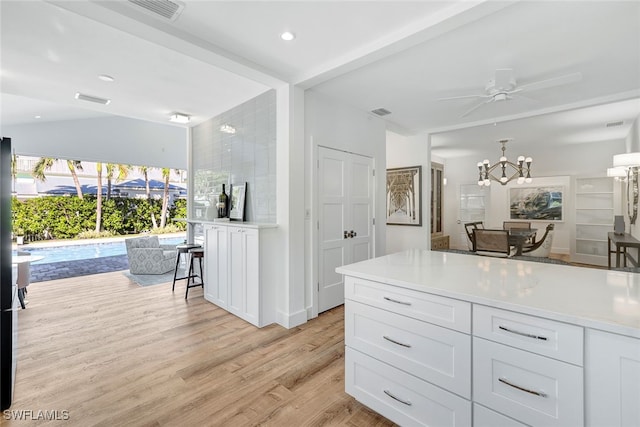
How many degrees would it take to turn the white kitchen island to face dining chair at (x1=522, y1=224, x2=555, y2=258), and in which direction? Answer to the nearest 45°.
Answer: approximately 135° to its right

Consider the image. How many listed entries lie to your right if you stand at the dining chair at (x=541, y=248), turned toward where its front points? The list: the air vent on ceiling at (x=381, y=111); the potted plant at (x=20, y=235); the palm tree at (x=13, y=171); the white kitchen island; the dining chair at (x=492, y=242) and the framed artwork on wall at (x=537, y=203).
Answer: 1

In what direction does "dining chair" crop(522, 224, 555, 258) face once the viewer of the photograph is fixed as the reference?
facing to the left of the viewer

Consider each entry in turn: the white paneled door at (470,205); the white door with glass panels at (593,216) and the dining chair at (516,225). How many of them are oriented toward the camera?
3

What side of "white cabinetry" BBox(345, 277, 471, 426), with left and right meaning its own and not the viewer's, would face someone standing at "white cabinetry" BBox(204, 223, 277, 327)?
right

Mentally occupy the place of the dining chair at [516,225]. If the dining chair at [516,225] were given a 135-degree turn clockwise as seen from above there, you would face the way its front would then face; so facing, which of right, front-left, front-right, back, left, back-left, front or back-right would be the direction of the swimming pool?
left

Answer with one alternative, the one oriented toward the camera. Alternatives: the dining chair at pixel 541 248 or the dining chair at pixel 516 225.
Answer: the dining chair at pixel 516 225

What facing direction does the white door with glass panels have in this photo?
toward the camera

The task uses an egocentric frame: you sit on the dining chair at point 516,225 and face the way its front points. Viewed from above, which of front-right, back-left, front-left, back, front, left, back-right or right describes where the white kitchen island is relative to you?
front

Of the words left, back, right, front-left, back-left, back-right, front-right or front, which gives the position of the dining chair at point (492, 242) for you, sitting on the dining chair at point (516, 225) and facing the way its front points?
front

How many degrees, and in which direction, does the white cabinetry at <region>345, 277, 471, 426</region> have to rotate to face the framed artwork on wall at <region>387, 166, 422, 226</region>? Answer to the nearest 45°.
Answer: approximately 135° to its right

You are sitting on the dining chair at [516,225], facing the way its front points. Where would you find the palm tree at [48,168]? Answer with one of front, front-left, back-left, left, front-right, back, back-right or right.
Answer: front-right

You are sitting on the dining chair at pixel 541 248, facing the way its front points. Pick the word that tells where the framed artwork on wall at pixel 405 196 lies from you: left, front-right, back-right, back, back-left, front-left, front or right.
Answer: front-left

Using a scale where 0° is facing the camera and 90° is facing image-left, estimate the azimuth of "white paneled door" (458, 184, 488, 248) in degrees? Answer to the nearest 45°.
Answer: approximately 0°

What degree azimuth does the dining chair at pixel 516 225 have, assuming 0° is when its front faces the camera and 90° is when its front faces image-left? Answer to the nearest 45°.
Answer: approximately 0°

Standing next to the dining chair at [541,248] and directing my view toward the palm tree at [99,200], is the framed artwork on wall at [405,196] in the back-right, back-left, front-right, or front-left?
front-left

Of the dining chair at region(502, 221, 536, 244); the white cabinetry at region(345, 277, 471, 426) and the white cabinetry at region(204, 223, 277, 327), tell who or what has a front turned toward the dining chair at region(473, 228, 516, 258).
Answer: the dining chair at region(502, 221, 536, 244)
